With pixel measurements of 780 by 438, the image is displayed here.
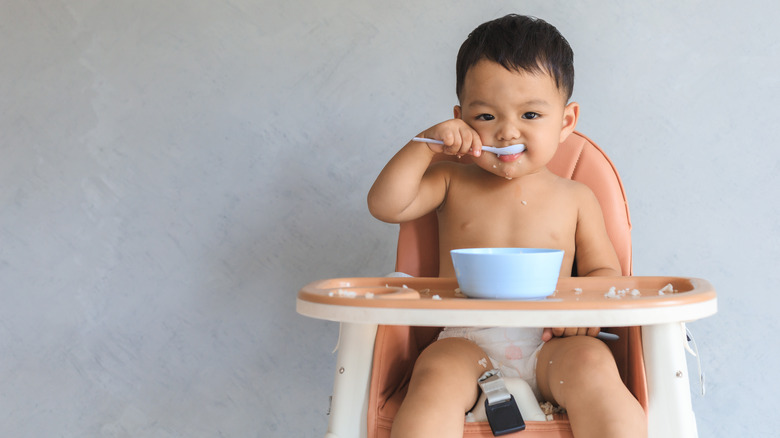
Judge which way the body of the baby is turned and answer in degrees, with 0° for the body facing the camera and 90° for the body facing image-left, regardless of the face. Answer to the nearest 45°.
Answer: approximately 0°

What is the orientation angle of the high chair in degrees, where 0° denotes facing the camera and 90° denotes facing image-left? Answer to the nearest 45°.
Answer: approximately 0°
